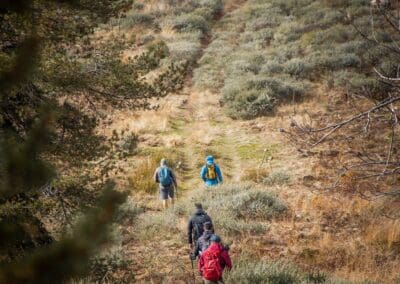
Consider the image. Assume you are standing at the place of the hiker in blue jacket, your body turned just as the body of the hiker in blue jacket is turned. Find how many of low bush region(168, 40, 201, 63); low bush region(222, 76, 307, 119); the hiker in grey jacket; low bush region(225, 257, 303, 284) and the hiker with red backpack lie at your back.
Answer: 3

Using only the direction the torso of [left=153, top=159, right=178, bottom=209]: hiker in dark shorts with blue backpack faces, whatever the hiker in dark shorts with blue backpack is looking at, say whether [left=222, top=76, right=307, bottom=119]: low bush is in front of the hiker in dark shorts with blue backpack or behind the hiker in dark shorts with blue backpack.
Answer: in front

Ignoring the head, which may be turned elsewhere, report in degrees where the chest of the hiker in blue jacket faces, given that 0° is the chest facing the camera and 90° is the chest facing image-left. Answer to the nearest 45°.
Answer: approximately 180°

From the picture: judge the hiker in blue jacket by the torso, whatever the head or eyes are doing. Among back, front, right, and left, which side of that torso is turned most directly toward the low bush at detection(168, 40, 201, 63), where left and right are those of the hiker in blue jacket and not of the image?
front

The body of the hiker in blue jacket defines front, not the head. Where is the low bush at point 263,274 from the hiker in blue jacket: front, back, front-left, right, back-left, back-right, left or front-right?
back

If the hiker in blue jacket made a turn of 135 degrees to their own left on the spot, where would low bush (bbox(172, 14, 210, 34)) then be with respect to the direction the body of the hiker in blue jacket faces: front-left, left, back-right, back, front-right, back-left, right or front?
back-right

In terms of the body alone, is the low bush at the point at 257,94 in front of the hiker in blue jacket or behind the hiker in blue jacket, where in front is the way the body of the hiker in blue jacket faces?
in front

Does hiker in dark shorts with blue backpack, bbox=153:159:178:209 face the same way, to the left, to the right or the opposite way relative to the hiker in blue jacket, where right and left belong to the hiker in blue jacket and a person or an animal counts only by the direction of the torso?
the same way

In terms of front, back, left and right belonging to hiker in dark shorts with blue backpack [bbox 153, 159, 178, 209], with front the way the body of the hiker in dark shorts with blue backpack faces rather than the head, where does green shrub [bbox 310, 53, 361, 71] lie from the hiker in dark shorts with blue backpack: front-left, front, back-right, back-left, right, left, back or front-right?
front-right

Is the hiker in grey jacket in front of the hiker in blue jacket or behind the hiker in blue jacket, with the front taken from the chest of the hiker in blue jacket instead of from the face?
behind

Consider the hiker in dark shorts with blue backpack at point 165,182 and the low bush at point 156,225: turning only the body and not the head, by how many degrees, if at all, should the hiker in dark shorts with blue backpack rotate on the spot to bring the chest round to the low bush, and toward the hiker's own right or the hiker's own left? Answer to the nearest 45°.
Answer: approximately 180°

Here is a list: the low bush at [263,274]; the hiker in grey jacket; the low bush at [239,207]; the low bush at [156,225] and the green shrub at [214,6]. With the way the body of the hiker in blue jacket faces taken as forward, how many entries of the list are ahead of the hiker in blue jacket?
1

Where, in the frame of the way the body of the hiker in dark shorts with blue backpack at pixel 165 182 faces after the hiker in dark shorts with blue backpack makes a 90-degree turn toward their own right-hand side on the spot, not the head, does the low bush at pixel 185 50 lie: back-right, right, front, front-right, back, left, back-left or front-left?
left

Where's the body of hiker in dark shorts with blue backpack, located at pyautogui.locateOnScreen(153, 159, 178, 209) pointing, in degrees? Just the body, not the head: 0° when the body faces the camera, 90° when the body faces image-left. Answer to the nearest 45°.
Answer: approximately 180°

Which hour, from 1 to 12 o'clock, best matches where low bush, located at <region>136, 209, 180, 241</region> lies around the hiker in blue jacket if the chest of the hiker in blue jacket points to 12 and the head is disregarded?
The low bush is roughly at 7 o'clock from the hiker in blue jacket.

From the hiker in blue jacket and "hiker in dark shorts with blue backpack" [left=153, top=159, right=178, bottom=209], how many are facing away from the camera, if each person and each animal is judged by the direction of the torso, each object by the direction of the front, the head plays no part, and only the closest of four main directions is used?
2

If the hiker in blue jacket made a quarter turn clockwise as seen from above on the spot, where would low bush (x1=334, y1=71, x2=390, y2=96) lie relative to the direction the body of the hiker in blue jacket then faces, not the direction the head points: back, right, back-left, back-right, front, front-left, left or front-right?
front-left
